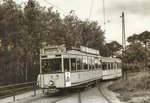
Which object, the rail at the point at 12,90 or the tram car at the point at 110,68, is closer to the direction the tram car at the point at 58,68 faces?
the rail

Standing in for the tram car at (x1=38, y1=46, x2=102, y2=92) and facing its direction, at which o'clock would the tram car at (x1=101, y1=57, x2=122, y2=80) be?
the tram car at (x1=101, y1=57, x2=122, y2=80) is roughly at 5 o'clock from the tram car at (x1=38, y1=46, x2=102, y2=92).

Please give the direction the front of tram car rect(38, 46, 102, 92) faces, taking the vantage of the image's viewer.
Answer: facing the viewer and to the left of the viewer

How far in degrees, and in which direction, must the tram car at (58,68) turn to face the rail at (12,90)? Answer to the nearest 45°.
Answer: approximately 45° to its right
